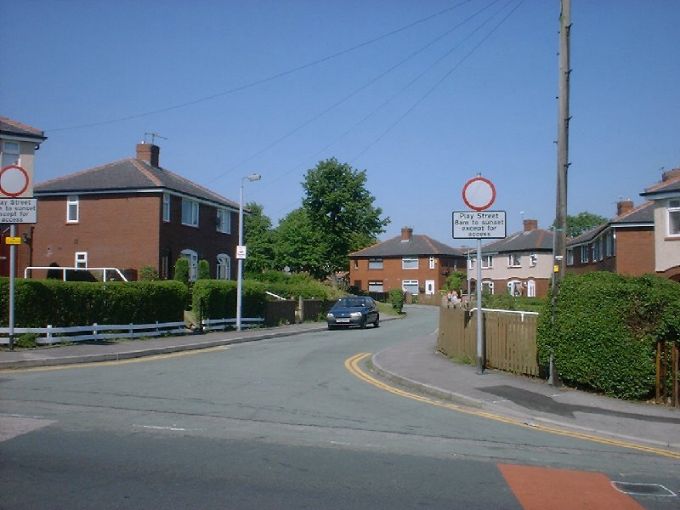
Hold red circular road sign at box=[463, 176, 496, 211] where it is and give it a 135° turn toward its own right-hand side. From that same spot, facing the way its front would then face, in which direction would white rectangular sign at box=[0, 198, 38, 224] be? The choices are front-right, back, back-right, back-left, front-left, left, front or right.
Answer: front-left

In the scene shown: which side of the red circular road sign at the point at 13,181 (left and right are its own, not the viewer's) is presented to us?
front

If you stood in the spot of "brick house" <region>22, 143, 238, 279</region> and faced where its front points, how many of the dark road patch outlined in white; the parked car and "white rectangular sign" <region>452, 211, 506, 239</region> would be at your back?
0

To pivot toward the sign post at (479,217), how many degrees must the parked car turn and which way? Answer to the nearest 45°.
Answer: approximately 45° to its left

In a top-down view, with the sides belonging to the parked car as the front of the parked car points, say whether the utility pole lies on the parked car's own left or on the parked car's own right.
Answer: on the parked car's own left

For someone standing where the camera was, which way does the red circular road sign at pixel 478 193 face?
facing the viewer

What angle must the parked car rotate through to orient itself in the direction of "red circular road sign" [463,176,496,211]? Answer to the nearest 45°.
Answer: approximately 45° to its left

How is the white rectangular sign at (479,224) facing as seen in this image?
toward the camera

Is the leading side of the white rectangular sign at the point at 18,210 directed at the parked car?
no

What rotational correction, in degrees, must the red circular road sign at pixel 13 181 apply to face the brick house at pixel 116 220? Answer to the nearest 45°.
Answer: approximately 180°

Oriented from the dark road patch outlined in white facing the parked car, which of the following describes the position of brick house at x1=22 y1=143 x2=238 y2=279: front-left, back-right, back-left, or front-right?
front-left

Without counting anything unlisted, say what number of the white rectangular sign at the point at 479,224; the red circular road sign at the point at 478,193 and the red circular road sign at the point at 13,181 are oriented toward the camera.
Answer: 3

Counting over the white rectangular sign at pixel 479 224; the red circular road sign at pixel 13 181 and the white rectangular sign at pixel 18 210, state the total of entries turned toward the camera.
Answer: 3

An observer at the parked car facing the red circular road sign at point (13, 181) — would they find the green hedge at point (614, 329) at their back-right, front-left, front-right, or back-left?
front-left

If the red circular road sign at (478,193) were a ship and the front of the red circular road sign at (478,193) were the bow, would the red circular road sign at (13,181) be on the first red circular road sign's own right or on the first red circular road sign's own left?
on the first red circular road sign's own right

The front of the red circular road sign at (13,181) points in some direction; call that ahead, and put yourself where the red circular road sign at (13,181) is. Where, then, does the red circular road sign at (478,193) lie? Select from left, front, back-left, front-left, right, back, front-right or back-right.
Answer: front-left

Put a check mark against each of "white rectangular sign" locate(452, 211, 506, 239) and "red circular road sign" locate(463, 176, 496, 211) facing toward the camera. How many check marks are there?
2
